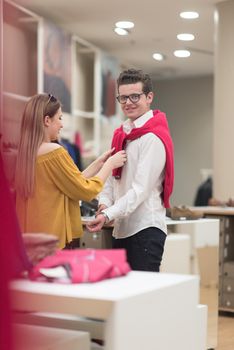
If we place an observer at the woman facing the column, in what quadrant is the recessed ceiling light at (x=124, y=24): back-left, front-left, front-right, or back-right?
front-left

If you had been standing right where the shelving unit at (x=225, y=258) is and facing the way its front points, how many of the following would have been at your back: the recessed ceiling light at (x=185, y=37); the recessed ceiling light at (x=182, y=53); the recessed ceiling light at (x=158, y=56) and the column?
4

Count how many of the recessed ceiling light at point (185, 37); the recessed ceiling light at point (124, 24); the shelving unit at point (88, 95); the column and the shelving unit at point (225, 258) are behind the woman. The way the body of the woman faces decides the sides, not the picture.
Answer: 0

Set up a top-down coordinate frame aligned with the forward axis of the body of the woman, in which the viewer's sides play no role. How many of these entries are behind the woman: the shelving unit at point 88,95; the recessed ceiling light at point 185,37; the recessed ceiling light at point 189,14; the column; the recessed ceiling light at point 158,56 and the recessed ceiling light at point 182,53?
0

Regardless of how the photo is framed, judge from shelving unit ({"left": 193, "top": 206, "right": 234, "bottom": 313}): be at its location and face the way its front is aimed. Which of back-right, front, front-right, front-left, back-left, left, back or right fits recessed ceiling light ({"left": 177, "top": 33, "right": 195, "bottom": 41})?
back

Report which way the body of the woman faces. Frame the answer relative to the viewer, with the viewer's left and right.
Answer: facing away from the viewer and to the right of the viewer

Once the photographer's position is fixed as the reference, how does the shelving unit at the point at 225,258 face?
facing the viewer

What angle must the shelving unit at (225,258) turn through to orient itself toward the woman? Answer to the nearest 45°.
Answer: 0° — it already faces them

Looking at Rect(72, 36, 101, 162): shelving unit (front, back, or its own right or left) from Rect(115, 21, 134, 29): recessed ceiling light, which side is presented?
front

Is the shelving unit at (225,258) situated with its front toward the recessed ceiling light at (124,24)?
no

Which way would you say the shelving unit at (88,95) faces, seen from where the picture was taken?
facing the viewer and to the right of the viewer

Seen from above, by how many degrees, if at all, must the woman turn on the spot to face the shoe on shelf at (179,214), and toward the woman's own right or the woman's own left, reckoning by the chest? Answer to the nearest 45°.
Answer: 0° — they already face it

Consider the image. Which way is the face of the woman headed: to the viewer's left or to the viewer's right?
to the viewer's right
